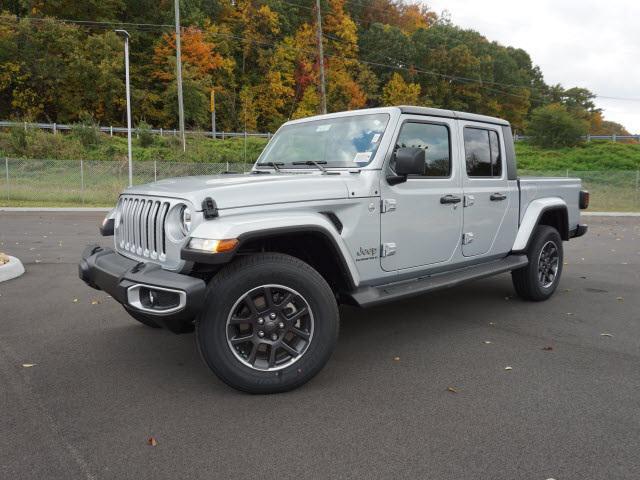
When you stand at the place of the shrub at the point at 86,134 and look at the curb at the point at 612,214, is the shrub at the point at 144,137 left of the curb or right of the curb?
left

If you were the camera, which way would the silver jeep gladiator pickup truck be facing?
facing the viewer and to the left of the viewer

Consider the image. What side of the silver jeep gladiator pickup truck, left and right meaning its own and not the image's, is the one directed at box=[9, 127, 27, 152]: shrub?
right

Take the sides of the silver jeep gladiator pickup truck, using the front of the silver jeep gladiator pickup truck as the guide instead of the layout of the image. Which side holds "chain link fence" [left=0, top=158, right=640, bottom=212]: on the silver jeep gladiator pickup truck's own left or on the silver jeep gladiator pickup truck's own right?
on the silver jeep gladiator pickup truck's own right

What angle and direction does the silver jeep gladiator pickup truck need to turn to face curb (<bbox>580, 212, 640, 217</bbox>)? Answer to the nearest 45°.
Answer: approximately 180°

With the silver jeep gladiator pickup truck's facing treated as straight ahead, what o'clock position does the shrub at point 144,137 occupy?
The shrub is roughly at 4 o'clock from the silver jeep gladiator pickup truck.
